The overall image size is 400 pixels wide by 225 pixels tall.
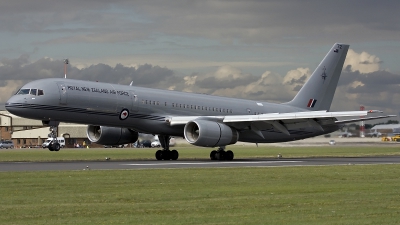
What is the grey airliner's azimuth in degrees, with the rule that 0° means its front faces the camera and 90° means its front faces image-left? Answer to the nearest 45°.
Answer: approximately 45°
